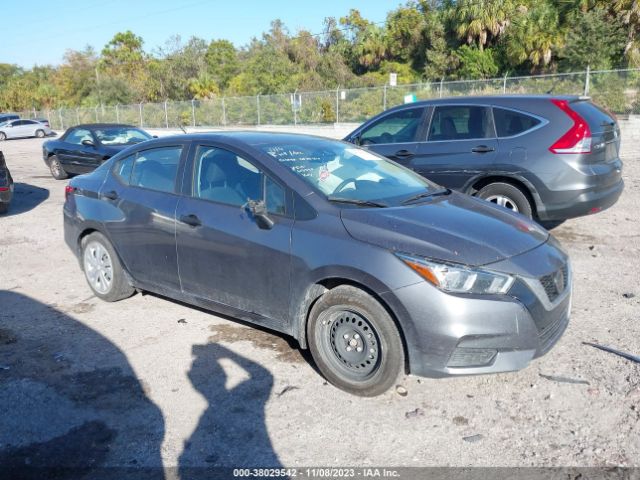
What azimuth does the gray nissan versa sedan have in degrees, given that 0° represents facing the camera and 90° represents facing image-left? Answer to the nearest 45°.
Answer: approximately 315°

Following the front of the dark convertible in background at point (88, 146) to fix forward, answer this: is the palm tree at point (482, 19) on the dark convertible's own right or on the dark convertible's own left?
on the dark convertible's own left

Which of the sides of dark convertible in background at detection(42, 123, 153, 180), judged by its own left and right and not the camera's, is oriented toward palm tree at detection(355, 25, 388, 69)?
left

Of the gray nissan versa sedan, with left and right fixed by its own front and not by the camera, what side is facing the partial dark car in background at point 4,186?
back

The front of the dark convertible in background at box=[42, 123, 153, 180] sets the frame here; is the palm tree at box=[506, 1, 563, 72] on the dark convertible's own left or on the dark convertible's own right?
on the dark convertible's own left

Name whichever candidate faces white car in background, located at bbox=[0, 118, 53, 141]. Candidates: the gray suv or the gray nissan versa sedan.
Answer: the gray suv

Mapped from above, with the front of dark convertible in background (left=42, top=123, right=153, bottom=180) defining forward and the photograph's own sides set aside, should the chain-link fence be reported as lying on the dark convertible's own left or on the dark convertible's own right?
on the dark convertible's own left

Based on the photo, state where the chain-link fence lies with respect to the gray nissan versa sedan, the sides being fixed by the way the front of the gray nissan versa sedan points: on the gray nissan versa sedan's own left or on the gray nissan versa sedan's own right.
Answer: on the gray nissan versa sedan's own left

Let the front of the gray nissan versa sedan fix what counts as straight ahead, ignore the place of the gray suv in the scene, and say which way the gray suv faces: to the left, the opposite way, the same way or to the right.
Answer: the opposite way

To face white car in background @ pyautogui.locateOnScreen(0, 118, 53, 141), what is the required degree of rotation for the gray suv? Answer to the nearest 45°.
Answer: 0° — it already faces it

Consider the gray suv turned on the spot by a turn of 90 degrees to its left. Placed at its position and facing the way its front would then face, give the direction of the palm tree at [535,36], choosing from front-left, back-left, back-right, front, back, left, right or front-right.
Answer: back-right

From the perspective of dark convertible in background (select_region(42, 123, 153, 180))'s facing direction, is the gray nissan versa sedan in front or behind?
in front

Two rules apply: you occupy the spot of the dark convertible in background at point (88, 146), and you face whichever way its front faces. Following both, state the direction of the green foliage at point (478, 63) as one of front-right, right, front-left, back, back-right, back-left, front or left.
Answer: left

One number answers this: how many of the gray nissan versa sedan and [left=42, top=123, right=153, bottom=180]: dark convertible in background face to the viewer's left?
0

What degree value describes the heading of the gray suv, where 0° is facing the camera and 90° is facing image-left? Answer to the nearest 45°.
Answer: approximately 135°

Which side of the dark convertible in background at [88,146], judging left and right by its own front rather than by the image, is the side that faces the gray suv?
front
